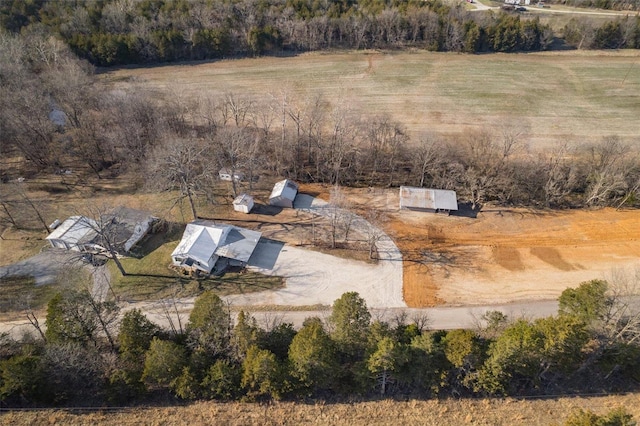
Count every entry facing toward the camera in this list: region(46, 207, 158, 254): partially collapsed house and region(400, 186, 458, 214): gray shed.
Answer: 2

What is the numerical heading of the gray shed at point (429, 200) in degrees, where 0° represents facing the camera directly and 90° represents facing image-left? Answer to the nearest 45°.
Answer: approximately 0°

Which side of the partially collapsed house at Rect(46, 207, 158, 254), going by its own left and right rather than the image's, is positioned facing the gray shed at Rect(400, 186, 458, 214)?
left

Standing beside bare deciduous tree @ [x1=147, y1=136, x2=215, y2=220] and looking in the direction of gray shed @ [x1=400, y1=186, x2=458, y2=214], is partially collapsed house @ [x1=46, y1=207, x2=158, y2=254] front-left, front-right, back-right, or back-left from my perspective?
back-right

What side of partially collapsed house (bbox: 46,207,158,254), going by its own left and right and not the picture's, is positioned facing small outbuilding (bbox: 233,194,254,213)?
left

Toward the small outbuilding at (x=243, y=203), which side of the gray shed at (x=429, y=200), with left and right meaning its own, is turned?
right

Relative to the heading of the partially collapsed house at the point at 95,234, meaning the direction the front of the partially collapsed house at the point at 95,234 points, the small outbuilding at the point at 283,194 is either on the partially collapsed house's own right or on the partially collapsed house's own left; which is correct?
on the partially collapsed house's own left

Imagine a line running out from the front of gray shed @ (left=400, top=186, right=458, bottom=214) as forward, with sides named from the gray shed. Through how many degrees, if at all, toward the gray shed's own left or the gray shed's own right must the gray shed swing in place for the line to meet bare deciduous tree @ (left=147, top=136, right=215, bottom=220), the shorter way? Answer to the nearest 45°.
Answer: approximately 90° to the gray shed's own right

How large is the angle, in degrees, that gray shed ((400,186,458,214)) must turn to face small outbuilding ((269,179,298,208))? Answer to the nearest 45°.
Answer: approximately 90° to its right
